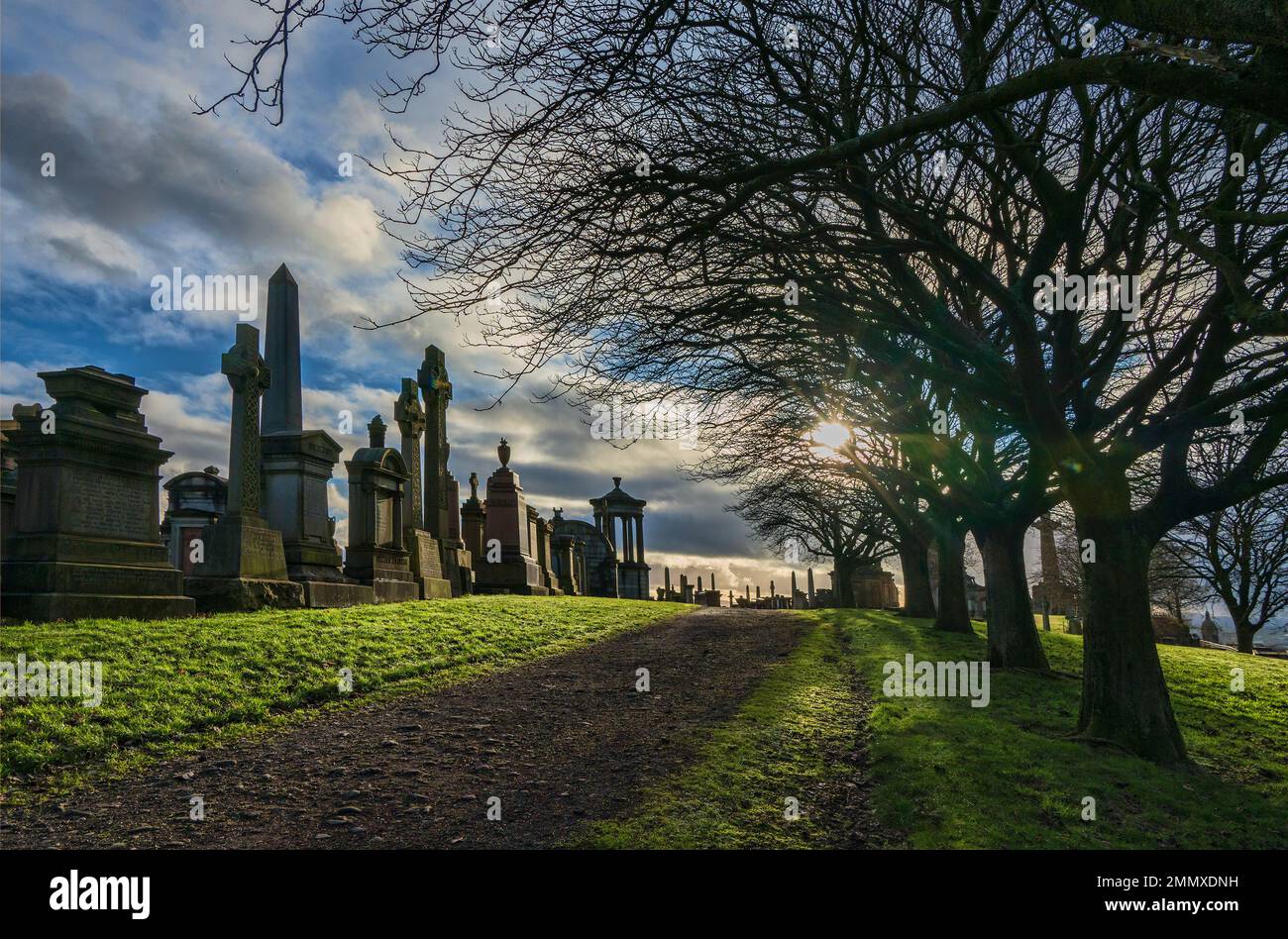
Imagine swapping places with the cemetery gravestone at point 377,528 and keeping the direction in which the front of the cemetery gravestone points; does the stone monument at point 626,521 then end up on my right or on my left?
on my left

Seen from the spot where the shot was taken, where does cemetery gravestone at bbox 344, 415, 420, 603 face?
facing the viewer and to the right of the viewer

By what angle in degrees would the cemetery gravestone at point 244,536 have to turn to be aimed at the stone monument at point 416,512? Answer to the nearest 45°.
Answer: approximately 90° to its left

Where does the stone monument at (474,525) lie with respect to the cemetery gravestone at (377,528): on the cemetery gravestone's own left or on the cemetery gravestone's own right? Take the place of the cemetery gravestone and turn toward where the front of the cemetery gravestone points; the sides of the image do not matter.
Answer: on the cemetery gravestone's own left

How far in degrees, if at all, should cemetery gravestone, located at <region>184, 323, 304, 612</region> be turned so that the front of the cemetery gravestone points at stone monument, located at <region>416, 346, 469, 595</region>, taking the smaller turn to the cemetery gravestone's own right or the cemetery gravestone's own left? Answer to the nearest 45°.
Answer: approximately 90° to the cemetery gravestone's own left

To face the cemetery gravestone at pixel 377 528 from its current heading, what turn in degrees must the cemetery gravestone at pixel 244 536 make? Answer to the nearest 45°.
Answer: approximately 90° to its left

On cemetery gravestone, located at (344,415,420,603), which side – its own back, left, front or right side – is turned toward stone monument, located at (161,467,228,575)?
back

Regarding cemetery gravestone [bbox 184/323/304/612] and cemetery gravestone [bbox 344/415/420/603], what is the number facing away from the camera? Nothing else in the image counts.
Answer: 0

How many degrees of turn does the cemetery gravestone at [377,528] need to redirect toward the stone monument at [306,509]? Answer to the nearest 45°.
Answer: approximately 90° to its right

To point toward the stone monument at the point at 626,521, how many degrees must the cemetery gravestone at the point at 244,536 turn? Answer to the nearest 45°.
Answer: approximately 90° to its left
